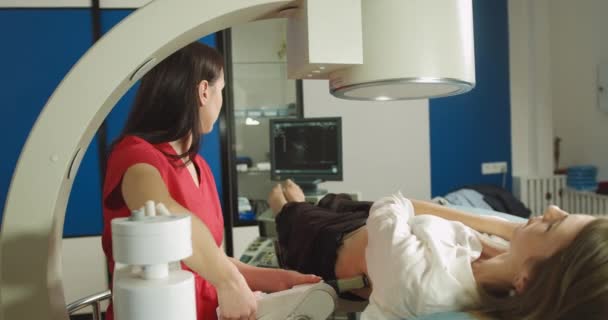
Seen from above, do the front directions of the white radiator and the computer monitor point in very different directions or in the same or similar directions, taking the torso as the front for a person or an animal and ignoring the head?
same or similar directions

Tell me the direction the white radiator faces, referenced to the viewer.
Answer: facing the viewer

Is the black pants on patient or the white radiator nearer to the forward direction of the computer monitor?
the black pants on patient

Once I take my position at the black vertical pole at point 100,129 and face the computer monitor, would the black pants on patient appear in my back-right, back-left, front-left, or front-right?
front-right

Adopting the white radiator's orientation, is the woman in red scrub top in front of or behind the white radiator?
in front

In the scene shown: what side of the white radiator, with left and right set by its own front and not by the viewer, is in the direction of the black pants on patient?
front

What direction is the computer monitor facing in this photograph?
toward the camera

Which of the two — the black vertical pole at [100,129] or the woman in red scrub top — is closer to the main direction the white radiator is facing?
the woman in red scrub top

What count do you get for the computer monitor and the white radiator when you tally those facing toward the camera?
2

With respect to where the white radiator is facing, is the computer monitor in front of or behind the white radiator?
in front

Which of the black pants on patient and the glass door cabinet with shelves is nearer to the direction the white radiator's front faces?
the black pants on patient

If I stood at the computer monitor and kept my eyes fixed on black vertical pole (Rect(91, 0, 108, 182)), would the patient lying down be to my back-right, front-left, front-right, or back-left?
back-left

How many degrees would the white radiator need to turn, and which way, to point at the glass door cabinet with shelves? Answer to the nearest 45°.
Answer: approximately 45° to its right

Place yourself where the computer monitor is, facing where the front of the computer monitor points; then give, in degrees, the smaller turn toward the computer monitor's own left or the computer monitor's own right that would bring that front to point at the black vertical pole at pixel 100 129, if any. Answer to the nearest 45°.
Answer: approximately 90° to the computer monitor's own right
